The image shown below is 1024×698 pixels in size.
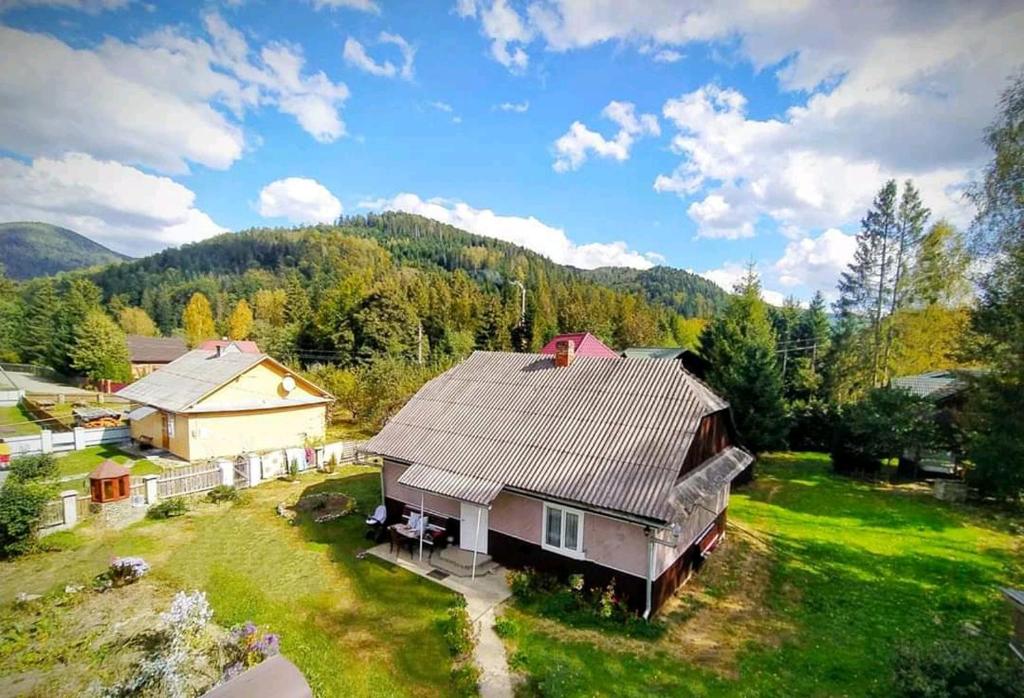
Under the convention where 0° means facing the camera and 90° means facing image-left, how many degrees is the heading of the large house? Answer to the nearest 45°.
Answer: approximately 45°

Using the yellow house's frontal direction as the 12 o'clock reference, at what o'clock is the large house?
The large house is roughly at 10 o'clock from the yellow house.

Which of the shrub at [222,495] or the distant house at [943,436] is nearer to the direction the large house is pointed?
the shrub

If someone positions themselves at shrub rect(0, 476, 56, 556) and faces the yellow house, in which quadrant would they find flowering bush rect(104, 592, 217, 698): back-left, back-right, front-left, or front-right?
back-right

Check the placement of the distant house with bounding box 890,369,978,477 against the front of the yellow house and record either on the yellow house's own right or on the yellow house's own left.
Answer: on the yellow house's own left

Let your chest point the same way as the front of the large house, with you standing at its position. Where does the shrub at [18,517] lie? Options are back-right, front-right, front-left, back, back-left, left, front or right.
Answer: front-right

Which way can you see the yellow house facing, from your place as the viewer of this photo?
facing the viewer and to the left of the viewer

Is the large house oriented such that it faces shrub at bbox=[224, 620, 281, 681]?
yes

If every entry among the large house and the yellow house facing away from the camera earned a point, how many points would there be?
0

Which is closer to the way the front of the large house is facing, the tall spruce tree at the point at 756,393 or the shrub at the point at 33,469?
the shrub

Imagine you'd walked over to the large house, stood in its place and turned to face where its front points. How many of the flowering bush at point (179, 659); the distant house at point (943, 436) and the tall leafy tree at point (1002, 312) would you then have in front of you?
1

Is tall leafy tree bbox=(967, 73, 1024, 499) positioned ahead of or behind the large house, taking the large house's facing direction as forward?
behind

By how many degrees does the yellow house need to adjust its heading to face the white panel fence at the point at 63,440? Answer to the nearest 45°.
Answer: approximately 90° to its right
